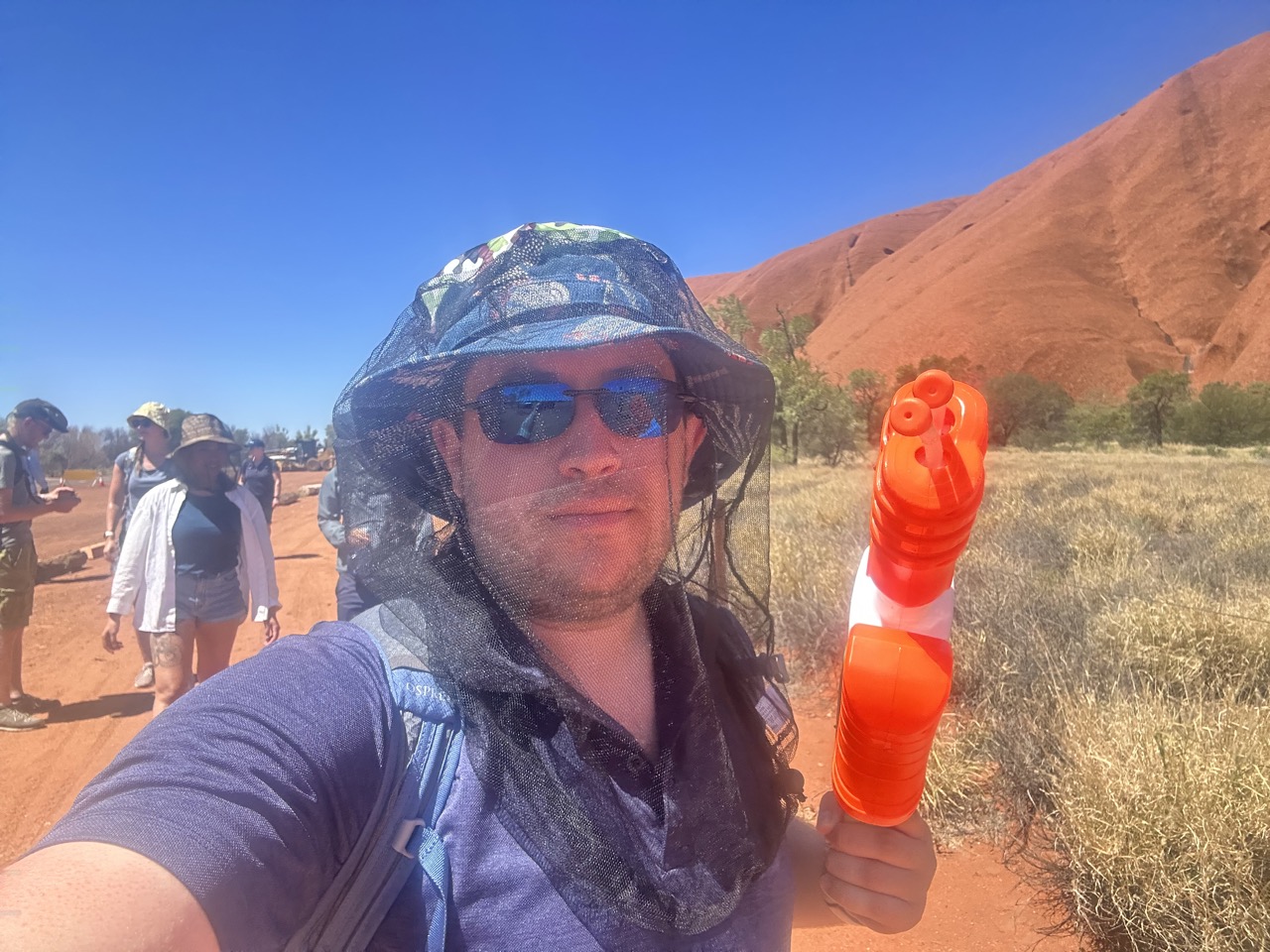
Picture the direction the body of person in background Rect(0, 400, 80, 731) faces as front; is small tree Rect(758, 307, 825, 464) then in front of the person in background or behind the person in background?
in front

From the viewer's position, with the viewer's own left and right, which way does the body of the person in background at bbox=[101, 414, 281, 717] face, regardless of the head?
facing the viewer

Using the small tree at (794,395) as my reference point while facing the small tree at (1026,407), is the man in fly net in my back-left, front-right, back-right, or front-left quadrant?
back-right

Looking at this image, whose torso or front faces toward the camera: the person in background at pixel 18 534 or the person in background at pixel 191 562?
the person in background at pixel 191 562

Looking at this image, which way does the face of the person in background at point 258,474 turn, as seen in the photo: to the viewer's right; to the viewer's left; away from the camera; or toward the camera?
toward the camera

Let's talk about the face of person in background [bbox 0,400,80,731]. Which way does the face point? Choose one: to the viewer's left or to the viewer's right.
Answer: to the viewer's right

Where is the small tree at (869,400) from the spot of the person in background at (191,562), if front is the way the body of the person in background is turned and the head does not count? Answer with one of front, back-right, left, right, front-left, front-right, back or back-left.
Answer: back-left

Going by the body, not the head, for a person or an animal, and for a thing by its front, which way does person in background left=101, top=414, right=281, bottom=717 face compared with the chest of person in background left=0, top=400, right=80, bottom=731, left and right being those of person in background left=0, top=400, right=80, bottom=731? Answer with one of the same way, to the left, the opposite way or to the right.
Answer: to the right

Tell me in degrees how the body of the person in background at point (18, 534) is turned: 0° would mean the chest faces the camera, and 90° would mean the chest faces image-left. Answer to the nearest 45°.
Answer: approximately 270°

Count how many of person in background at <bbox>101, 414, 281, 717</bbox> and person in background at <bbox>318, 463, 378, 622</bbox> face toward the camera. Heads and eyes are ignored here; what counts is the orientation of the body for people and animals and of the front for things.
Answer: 1

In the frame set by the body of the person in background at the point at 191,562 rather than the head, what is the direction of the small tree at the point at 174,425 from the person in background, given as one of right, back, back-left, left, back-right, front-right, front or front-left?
back

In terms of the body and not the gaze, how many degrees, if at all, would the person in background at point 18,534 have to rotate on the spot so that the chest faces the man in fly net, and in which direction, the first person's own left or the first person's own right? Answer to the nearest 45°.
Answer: approximately 90° to the first person's own right
